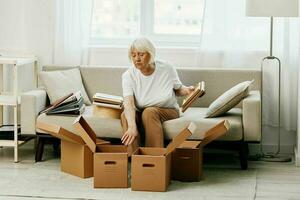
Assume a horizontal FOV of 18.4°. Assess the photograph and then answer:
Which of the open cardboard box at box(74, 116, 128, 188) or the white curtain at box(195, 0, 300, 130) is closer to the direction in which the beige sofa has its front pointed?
the open cardboard box

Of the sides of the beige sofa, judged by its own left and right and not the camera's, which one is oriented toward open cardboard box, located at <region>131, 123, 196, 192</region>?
front

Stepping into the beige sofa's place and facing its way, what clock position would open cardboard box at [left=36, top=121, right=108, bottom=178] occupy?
The open cardboard box is roughly at 2 o'clock from the beige sofa.

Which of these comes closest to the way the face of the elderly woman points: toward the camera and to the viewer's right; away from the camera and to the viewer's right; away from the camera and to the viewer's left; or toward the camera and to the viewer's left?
toward the camera and to the viewer's left

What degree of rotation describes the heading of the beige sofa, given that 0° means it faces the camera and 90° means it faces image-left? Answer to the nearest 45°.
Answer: approximately 0°

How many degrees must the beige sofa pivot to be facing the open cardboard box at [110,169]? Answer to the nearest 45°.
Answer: approximately 45° to its right

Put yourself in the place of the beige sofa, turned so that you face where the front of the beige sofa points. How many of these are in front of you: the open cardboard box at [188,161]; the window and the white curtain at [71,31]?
1

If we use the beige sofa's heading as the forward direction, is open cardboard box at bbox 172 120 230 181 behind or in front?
in front
